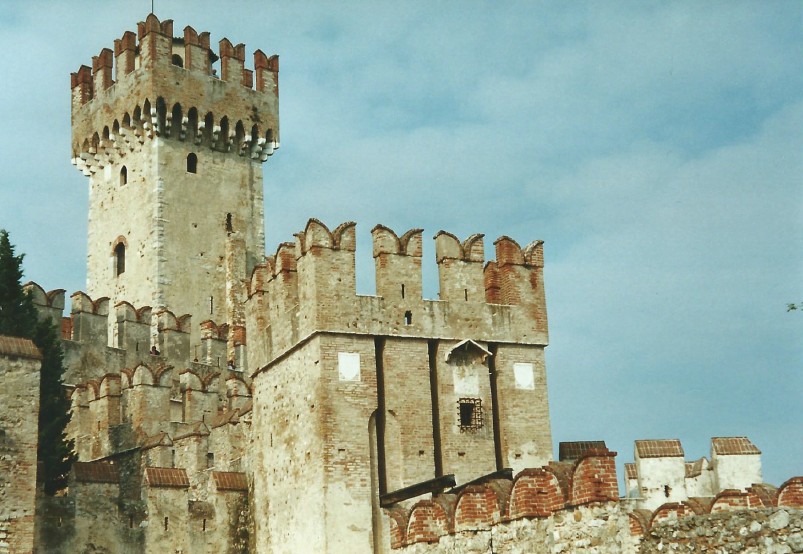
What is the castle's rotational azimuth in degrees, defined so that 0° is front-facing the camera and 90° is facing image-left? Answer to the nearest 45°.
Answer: approximately 315°
